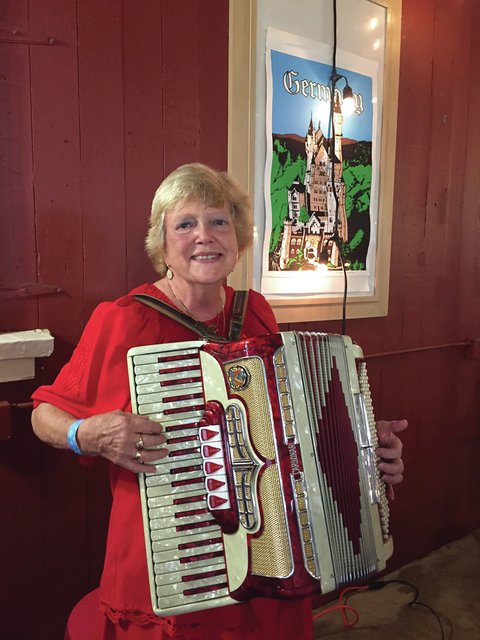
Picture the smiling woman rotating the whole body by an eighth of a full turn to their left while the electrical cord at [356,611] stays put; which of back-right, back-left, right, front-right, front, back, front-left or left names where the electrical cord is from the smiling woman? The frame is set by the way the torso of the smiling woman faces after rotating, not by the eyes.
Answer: front-left

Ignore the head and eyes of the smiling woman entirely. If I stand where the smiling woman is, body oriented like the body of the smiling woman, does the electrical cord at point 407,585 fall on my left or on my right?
on my left

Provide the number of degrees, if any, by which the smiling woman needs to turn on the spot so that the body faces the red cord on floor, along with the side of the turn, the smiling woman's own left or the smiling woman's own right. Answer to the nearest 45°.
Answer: approximately 90° to the smiling woman's own left

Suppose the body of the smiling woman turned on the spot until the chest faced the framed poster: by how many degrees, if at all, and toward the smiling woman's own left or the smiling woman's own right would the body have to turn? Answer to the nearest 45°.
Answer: approximately 90° to the smiling woman's own left
